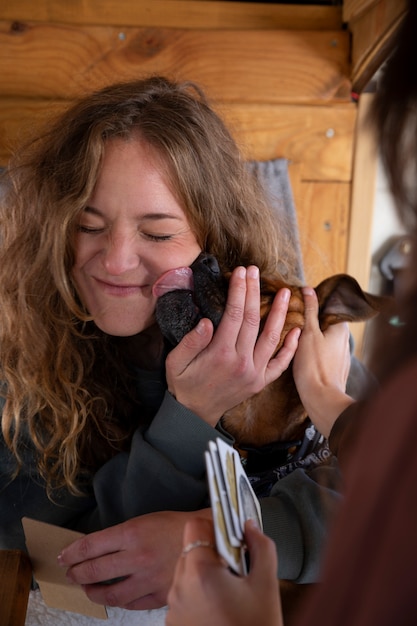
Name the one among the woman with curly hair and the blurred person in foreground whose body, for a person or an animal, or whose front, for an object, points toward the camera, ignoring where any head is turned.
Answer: the woman with curly hair

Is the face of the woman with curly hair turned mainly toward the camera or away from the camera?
toward the camera

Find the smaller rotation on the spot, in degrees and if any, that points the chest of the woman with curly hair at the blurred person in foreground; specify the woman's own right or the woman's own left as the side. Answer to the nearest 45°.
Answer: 0° — they already face them

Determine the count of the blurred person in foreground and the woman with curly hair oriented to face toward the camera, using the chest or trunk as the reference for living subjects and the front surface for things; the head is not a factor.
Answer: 1

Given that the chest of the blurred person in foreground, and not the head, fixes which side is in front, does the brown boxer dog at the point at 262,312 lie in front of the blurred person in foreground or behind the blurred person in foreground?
in front

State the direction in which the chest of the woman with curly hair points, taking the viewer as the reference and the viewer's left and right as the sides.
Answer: facing the viewer

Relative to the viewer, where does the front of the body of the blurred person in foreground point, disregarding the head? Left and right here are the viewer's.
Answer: facing away from the viewer and to the left of the viewer
